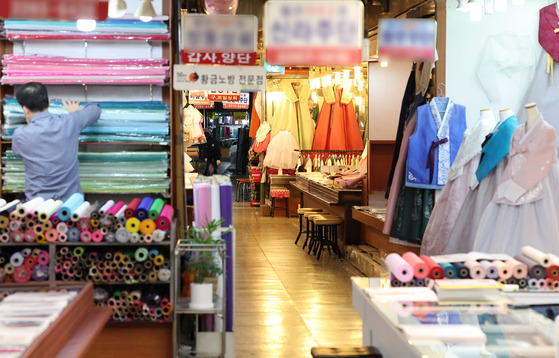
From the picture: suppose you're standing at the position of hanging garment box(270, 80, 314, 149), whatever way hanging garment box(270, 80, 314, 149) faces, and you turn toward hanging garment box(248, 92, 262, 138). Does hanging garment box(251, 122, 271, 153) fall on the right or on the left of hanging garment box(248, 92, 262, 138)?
left

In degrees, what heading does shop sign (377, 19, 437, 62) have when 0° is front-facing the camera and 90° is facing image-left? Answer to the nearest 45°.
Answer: approximately 0°

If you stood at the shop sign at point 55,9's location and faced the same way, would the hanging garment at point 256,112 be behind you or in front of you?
behind

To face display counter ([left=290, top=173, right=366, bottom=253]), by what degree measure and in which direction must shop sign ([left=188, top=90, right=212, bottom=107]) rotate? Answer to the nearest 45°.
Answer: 0° — it already faces it

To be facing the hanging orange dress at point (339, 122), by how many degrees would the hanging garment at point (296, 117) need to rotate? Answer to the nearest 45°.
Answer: approximately 45° to its left

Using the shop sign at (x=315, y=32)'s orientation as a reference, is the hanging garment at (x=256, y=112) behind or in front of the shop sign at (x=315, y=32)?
behind

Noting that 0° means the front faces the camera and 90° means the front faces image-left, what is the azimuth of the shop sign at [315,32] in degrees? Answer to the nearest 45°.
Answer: approximately 0°

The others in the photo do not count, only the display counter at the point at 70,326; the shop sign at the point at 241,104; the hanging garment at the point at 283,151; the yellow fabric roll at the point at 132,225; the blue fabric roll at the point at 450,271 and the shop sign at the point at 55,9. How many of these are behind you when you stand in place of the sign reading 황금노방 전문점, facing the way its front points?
2
